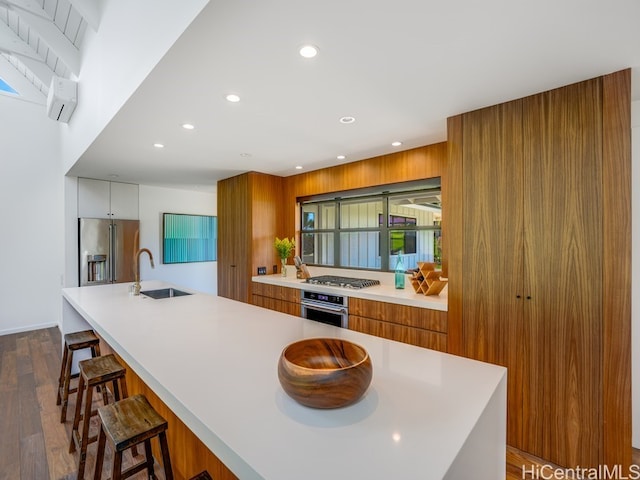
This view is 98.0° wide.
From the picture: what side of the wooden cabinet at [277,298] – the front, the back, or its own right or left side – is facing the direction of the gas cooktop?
left

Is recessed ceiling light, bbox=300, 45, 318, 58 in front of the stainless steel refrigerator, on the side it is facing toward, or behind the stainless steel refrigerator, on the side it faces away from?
in front

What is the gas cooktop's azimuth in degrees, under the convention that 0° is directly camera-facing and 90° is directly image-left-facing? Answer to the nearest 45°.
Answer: approximately 45°

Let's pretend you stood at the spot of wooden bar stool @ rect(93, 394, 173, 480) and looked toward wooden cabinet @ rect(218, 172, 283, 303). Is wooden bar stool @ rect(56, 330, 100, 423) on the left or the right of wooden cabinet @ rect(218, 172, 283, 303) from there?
left

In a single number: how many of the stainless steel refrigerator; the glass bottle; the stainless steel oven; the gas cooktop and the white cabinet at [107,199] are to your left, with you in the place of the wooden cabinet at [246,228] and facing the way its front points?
3

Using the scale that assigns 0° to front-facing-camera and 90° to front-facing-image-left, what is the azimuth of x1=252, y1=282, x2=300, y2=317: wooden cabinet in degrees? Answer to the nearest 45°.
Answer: approximately 45°

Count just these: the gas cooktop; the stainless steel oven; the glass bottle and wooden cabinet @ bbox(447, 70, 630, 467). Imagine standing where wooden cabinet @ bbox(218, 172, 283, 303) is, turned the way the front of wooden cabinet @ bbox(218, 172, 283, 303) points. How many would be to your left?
4

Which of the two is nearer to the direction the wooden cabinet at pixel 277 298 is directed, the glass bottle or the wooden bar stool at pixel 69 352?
the wooden bar stool

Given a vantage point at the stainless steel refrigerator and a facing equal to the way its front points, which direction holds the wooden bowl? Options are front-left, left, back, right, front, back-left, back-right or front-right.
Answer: front

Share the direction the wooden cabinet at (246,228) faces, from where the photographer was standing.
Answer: facing the viewer and to the left of the viewer

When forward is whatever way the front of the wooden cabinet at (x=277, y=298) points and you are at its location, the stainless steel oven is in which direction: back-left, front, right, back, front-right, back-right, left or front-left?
left

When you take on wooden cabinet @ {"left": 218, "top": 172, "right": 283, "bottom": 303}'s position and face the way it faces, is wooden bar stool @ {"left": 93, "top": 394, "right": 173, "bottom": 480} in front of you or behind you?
in front

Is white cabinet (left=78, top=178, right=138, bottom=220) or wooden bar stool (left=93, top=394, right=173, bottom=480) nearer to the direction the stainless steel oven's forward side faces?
the wooden bar stool

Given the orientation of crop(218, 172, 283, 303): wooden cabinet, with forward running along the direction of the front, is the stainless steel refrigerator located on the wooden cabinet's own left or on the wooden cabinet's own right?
on the wooden cabinet's own right
